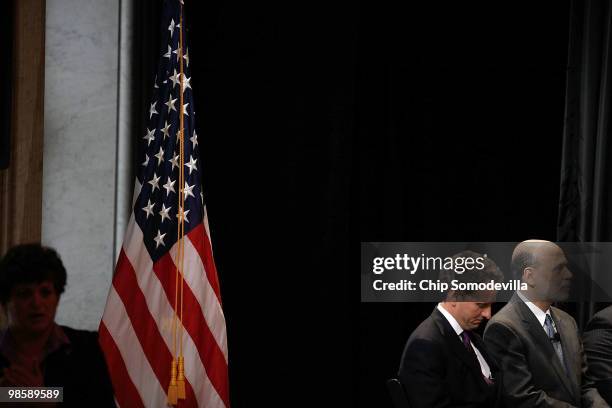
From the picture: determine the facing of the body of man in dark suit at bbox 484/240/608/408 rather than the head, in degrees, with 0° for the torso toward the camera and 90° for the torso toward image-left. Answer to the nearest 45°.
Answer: approximately 315°

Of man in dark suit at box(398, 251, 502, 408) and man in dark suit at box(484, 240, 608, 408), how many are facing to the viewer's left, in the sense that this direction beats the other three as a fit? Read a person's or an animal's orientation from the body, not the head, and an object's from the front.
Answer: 0
